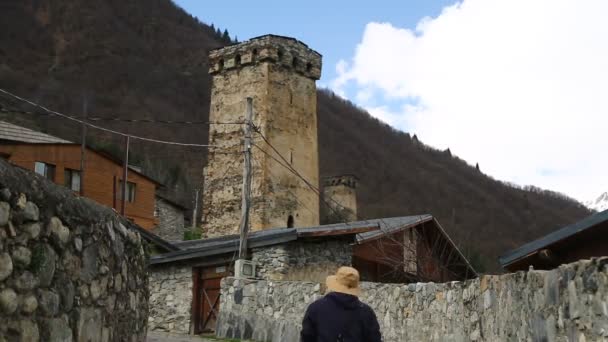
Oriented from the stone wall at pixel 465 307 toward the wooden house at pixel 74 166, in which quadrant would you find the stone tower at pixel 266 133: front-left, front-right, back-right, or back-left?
front-right

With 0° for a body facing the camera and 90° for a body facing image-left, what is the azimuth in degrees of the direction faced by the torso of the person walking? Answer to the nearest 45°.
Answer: approximately 180°

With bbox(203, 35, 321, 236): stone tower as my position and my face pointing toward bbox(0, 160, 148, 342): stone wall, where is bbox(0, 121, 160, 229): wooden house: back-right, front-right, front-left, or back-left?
front-right

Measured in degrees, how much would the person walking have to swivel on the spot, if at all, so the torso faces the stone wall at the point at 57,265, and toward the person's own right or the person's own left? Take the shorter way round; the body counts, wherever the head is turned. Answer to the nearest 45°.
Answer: approximately 90° to the person's own left

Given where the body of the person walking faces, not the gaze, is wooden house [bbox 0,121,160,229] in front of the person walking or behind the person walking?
in front

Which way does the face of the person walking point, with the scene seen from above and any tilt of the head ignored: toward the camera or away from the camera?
away from the camera

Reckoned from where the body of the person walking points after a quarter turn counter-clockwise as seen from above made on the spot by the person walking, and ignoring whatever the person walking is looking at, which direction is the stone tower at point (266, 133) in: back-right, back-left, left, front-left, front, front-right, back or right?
right

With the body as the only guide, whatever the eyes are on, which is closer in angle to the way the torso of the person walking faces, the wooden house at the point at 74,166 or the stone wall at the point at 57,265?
the wooden house
